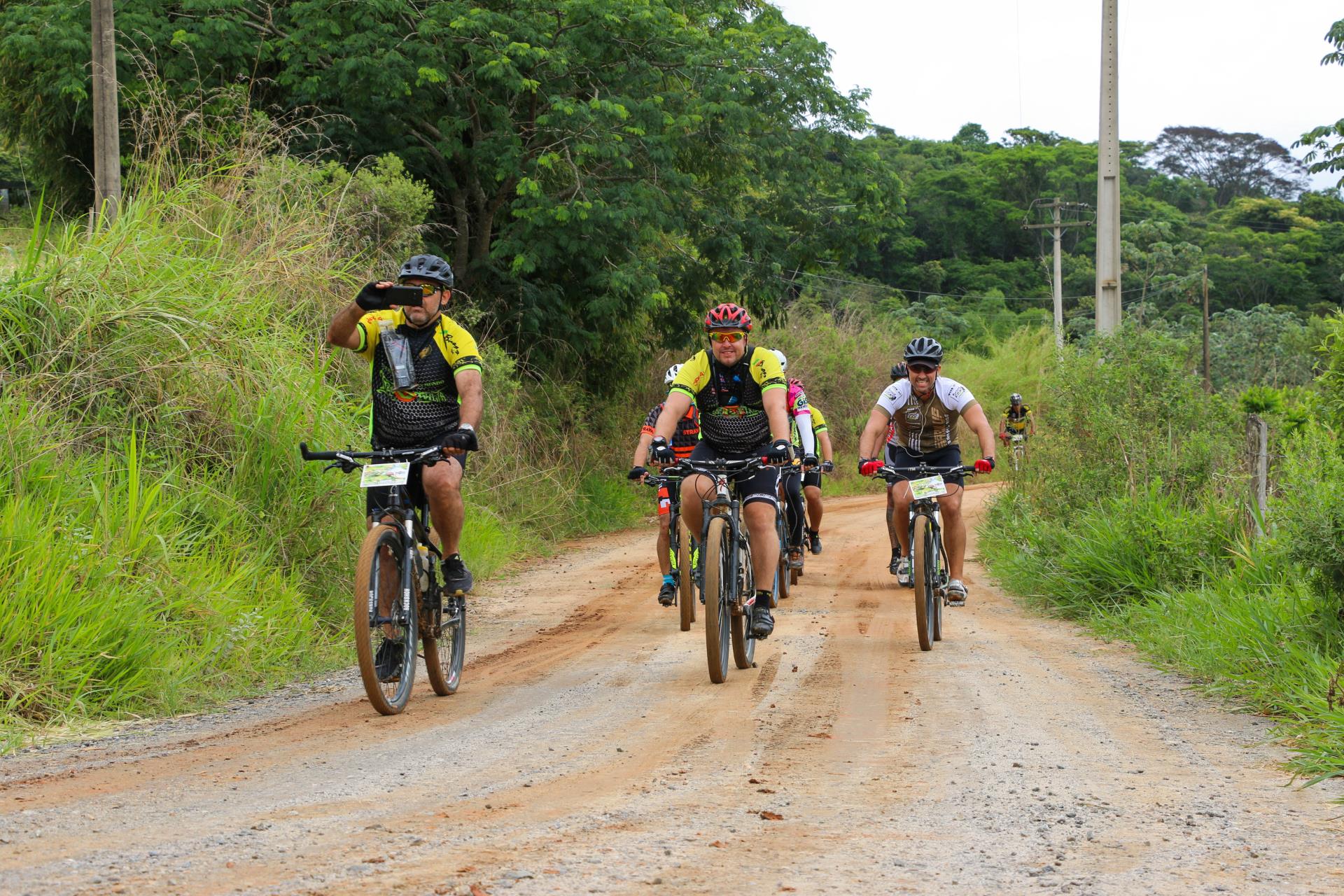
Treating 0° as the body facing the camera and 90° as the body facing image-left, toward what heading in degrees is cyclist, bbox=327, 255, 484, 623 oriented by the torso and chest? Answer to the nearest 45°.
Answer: approximately 0°

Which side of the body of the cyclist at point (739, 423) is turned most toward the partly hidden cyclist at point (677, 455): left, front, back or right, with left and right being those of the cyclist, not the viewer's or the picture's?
back

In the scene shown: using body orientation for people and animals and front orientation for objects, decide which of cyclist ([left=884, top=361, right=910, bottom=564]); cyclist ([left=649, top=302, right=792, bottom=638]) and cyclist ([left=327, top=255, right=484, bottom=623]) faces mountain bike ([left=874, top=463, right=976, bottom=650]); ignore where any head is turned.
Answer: cyclist ([left=884, top=361, right=910, bottom=564])

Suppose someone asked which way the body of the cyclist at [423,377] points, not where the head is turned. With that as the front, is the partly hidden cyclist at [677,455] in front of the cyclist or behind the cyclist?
behind

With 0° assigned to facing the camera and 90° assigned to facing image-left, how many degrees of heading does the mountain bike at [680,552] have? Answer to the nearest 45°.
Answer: approximately 0°

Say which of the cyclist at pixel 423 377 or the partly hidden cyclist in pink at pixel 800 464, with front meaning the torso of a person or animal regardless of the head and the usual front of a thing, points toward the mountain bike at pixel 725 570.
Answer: the partly hidden cyclist in pink

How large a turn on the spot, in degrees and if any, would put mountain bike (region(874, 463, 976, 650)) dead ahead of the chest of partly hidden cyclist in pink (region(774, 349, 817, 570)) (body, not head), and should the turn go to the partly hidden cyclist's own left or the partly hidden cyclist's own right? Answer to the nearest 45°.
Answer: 0° — they already face it

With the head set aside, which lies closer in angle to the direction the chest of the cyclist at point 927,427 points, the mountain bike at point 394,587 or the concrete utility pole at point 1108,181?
the mountain bike

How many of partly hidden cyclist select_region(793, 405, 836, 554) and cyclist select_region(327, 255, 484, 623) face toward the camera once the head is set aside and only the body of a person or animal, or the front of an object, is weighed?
2
